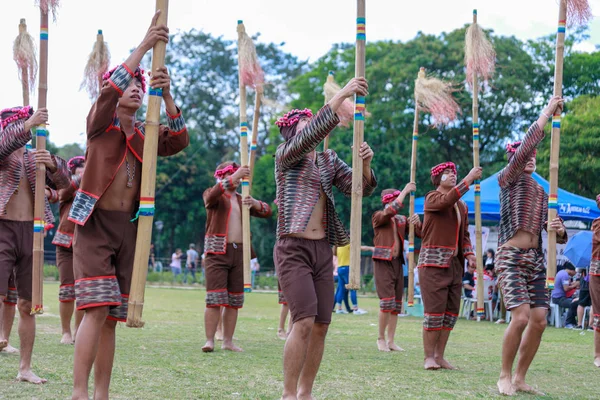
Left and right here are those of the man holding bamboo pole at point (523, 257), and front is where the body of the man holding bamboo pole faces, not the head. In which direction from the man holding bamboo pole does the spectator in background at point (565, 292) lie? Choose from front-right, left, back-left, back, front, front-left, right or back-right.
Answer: back-left

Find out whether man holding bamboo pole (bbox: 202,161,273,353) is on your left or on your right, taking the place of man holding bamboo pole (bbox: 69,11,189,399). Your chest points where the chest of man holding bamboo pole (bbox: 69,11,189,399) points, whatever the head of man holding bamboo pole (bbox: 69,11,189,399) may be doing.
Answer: on your left

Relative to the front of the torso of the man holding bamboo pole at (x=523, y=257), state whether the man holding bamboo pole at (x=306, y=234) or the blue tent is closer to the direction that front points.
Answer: the man holding bamboo pole

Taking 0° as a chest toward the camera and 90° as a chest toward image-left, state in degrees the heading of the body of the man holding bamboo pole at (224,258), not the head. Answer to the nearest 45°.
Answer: approximately 315°

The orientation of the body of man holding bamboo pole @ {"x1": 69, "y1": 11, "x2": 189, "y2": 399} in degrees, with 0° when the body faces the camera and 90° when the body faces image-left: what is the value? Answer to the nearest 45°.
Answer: approximately 315°

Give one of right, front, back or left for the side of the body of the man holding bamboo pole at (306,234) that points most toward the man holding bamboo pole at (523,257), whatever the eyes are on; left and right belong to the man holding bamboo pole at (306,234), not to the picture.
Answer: left

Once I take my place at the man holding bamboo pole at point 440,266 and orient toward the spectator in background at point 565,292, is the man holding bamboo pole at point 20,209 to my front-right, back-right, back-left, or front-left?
back-left

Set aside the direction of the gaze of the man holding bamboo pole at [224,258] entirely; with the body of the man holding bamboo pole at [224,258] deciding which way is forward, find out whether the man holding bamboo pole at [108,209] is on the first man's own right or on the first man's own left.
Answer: on the first man's own right
